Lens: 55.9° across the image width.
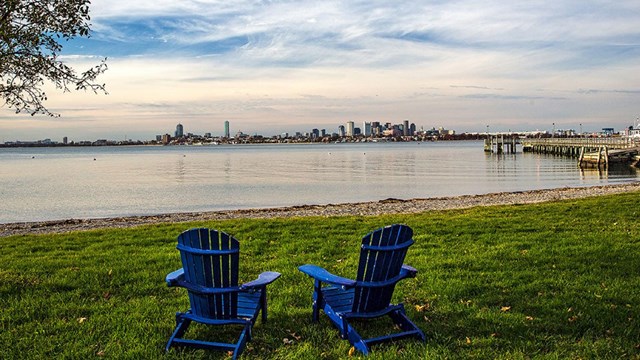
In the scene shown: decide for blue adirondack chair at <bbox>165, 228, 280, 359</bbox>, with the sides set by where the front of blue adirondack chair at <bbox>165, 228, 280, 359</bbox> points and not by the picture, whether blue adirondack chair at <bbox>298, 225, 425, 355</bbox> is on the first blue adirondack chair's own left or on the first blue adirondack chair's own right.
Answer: on the first blue adirondack chair's own right

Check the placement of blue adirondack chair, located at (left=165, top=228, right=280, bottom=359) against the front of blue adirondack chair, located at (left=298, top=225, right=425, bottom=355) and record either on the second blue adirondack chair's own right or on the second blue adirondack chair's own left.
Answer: on the second blue adirondack chair's own left

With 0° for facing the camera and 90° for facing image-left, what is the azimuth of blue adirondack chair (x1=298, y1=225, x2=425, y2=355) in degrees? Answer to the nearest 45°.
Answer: approximately 135°

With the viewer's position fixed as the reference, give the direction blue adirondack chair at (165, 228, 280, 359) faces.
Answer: facing away from the viewer and to the right of the viewer
